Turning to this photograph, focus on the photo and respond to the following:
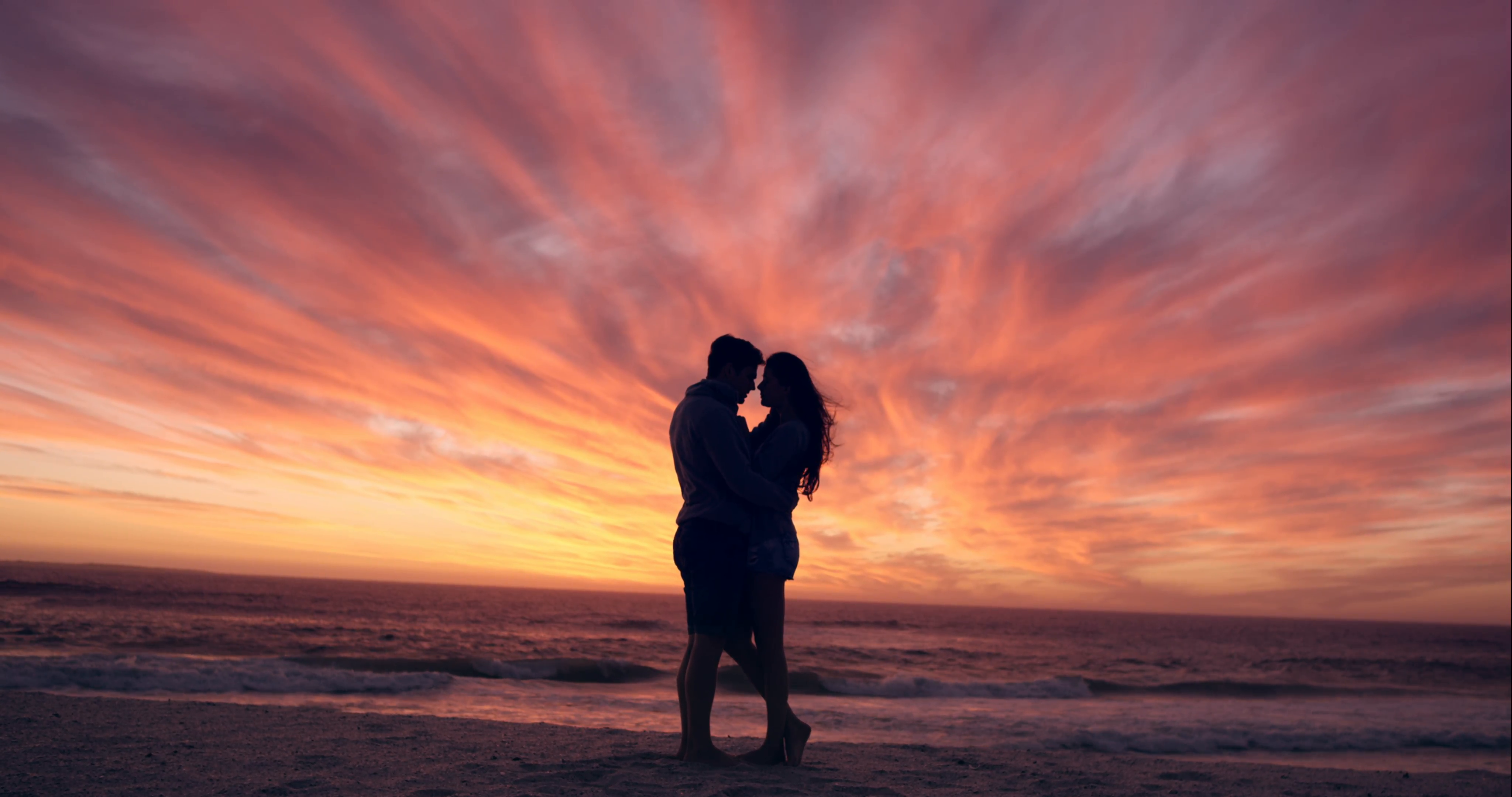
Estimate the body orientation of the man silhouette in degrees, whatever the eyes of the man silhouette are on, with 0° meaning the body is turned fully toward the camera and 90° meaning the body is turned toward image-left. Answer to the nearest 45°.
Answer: approximately 270°

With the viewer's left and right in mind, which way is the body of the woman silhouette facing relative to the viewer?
facing to the left of the viewer

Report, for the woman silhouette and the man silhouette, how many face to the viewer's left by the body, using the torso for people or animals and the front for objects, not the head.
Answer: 1

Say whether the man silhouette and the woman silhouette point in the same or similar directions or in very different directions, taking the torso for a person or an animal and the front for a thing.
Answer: very different directions

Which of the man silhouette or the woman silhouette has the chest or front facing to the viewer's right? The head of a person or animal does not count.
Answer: the man silhouette
